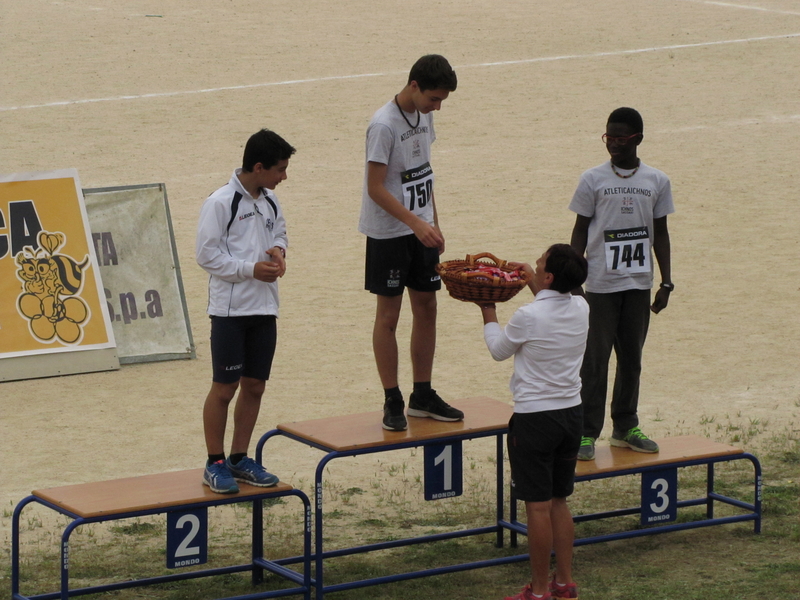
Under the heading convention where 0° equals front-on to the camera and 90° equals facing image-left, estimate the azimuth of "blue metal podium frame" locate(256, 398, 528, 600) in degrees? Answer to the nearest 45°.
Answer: approximately 315°

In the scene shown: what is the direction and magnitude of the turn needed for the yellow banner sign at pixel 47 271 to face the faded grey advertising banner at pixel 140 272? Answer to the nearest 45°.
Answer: approximately 90° to its left

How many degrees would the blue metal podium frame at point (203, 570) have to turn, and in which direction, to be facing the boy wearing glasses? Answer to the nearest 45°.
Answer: approximately 45° to its left

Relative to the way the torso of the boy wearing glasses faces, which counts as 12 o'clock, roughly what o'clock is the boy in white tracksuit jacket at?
The boy in white tracksuit jacket is roughly at 2 o'clock from the boy wearing glasses.

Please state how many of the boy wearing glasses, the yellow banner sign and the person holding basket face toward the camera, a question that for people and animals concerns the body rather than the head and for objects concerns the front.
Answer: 2

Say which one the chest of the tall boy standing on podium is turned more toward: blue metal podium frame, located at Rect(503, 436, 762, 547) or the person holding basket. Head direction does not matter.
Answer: the person holding basket

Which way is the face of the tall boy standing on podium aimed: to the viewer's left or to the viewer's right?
to the viewer's right
